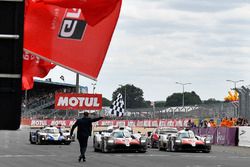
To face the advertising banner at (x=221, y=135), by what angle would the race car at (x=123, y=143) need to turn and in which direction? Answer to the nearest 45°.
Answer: approximately 135° to its left

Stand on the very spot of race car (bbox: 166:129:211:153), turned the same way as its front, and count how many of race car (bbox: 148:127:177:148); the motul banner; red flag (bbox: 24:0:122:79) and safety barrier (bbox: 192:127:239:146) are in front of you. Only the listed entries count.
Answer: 1

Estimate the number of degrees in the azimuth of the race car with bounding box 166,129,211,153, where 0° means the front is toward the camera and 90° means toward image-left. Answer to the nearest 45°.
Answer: approximately 0°

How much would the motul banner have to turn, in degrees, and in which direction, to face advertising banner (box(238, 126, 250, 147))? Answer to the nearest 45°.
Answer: approximately 45° to its left

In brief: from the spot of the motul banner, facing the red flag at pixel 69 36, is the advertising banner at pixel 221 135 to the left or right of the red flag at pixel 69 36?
left

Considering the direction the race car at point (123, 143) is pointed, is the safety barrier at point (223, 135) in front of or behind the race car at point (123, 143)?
behind

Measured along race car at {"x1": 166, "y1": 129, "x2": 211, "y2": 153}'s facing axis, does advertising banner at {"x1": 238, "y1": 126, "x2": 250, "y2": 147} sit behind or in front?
behind

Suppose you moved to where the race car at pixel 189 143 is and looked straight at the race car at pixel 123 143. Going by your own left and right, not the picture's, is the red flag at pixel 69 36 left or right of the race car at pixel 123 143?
left

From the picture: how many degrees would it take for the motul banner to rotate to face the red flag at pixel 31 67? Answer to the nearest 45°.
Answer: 0° — it already faces it

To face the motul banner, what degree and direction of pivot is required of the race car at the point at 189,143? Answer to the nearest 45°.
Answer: approximately 135° to its right

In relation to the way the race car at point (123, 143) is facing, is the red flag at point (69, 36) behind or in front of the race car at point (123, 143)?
in front

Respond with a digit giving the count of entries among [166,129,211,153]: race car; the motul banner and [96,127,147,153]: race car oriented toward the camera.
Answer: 3

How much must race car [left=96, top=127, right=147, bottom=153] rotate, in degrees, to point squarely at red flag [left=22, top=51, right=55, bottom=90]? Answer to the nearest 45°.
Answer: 0° — it already faces it

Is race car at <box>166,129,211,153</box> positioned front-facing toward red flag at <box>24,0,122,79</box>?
yes
